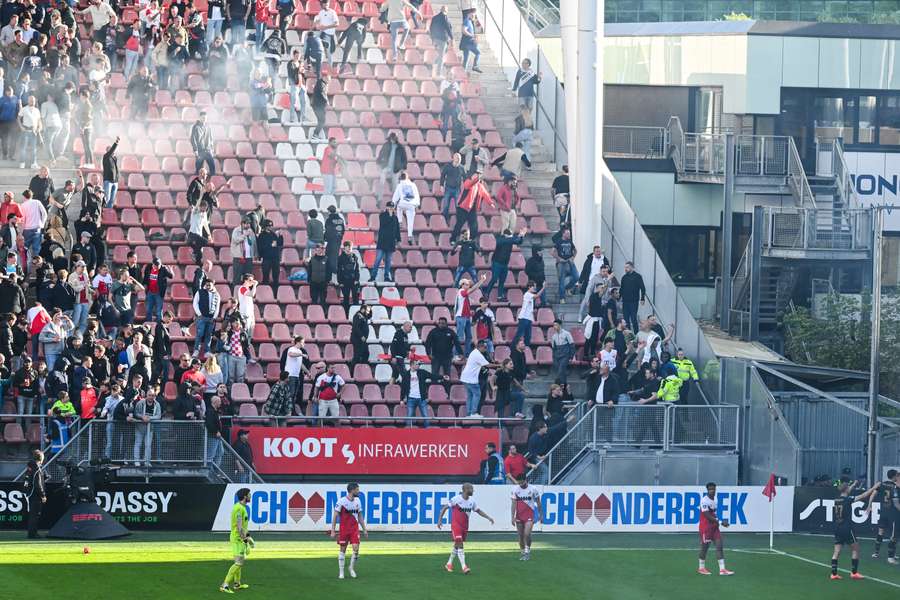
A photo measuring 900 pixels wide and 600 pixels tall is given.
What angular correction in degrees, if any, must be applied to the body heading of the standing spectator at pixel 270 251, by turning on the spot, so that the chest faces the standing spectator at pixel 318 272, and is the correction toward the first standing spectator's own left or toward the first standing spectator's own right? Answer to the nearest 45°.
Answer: approximately 45° to the first standing spectator's own left

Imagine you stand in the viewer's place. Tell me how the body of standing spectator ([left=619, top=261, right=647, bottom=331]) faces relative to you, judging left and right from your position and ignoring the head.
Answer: facing the viewer and to the left of the viewer

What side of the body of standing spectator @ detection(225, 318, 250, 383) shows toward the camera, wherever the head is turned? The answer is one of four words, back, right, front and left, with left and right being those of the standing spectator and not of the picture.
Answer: front

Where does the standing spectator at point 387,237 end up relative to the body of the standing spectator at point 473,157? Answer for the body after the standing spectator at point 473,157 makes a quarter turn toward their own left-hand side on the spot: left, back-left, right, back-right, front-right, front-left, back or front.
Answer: back-right

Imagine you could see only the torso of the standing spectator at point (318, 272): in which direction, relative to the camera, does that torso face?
toward the camera

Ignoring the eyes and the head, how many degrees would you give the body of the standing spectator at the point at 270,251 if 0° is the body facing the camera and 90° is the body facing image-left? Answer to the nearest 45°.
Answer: approximately 315°

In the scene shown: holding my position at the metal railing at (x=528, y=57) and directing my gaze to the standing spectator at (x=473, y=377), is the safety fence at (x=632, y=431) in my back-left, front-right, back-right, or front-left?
front-left

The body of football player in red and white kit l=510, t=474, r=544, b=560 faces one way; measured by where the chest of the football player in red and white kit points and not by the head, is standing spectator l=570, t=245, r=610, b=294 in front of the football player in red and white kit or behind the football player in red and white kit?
behind

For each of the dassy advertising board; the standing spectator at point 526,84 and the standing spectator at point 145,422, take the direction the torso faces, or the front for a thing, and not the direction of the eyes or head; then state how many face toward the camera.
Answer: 3

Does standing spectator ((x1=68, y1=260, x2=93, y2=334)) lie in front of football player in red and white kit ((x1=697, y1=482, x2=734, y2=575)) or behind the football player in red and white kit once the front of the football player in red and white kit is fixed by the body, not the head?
behind

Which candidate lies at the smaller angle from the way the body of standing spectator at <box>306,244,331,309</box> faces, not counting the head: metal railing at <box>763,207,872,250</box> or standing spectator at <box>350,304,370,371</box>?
the standing spectator

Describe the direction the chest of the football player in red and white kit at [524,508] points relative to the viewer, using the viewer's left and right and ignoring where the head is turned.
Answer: facing the viewer

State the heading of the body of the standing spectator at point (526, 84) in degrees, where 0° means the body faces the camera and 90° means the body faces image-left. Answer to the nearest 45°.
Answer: approximately 0°
